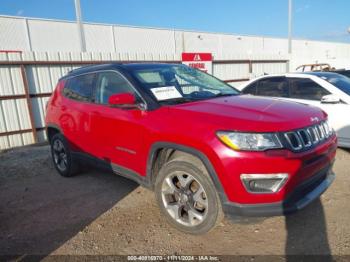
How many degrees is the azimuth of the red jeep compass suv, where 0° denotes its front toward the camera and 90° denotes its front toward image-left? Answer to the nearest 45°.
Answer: approximately 315°

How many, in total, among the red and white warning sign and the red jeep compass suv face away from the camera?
0

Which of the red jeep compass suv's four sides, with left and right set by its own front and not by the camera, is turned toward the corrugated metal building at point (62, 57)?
back

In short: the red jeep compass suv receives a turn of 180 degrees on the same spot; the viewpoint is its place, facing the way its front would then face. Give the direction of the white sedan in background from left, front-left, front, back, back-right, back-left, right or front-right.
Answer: right

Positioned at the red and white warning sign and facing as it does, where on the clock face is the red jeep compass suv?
The red jeep compass suv is roughly at 12 o'clock from the red and white warning sign.

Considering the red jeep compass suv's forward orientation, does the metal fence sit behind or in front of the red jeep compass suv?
behind
